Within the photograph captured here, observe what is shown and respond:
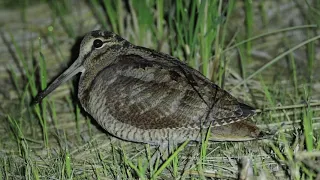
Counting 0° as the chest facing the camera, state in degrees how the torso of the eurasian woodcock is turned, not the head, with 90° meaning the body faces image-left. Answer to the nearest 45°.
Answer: approximately 90°
